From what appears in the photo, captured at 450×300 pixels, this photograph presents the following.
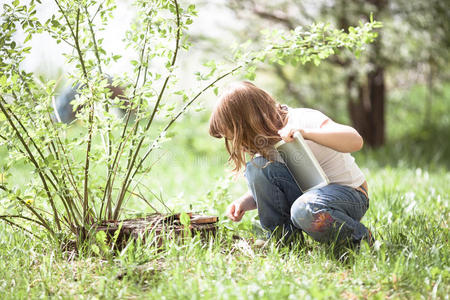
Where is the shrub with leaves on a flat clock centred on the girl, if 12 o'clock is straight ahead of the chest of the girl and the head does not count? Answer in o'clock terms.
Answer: The shrub with leaves is roughly at 12 o'clock from the girl.

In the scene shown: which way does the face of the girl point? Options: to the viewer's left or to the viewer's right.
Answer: to the viewer's left

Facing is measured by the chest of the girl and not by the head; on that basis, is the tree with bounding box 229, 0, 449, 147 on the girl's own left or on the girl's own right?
on the girl's own right

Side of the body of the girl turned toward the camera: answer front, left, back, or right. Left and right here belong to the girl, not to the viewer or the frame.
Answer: left
